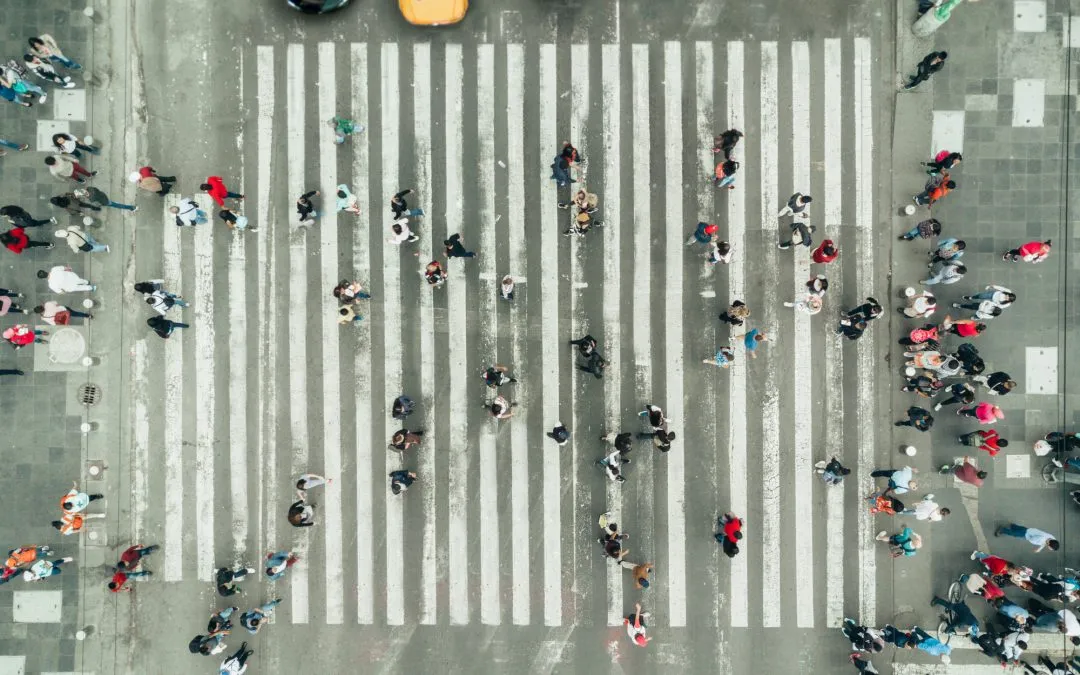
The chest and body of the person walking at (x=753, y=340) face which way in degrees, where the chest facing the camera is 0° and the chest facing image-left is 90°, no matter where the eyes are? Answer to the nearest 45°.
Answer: approximately 270°

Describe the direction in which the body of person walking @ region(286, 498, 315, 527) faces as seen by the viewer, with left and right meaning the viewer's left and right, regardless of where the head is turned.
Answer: facing to the right of the viewer

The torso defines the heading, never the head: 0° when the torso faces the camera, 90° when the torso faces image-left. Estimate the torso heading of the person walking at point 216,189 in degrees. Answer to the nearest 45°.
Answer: approximately 90°

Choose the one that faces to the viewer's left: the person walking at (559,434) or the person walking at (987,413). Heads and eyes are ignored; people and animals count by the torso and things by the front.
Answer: the person walking at (559,434)
